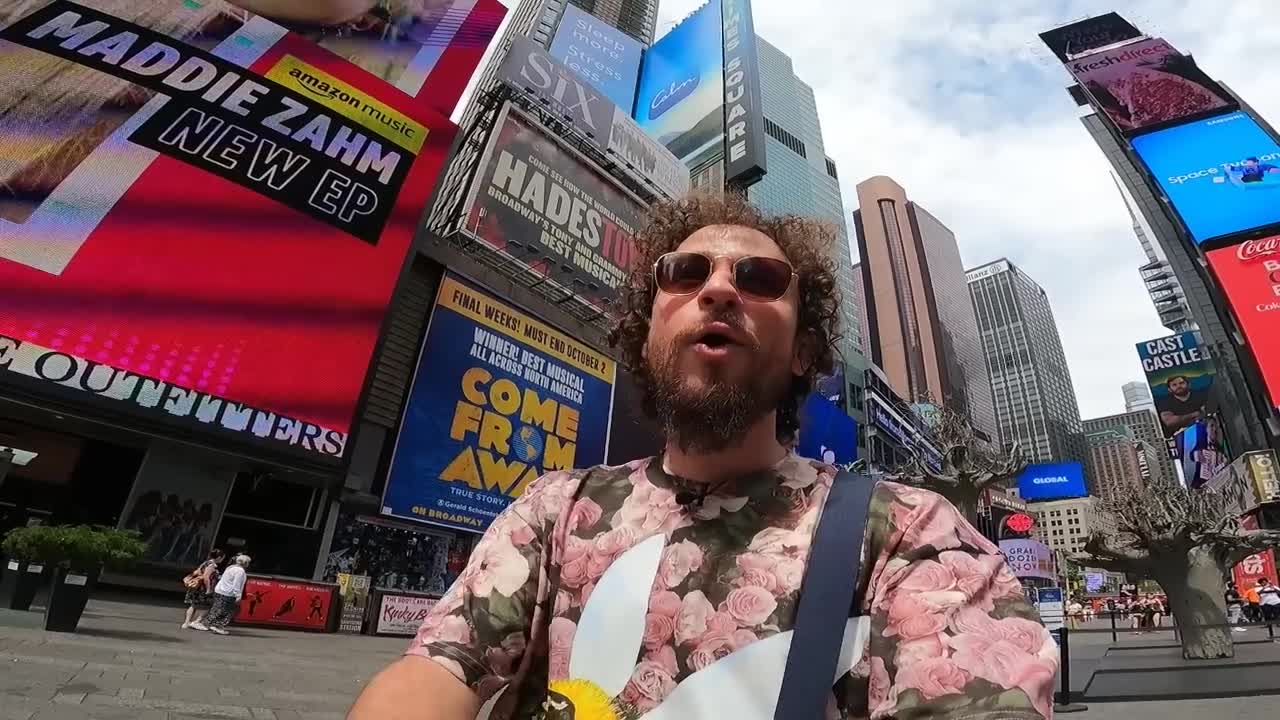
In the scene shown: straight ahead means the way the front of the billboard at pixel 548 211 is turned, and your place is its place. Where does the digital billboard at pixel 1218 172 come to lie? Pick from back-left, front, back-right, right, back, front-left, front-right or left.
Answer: front-left

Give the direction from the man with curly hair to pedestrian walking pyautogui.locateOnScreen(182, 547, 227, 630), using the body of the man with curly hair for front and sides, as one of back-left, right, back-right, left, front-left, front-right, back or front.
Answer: back-right

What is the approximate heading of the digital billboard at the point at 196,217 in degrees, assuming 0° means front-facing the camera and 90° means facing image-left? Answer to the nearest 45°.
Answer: approximately 315°

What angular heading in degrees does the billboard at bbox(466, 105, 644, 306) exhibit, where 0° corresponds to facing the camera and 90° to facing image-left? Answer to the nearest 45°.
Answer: approximately 315°

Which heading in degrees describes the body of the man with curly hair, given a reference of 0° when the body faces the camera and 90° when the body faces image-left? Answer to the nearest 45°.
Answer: approximately 0°
